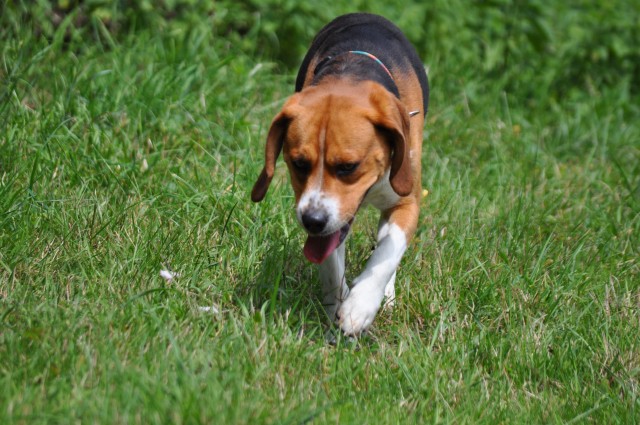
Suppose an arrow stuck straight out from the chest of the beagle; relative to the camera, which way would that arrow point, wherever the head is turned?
toward the camera
